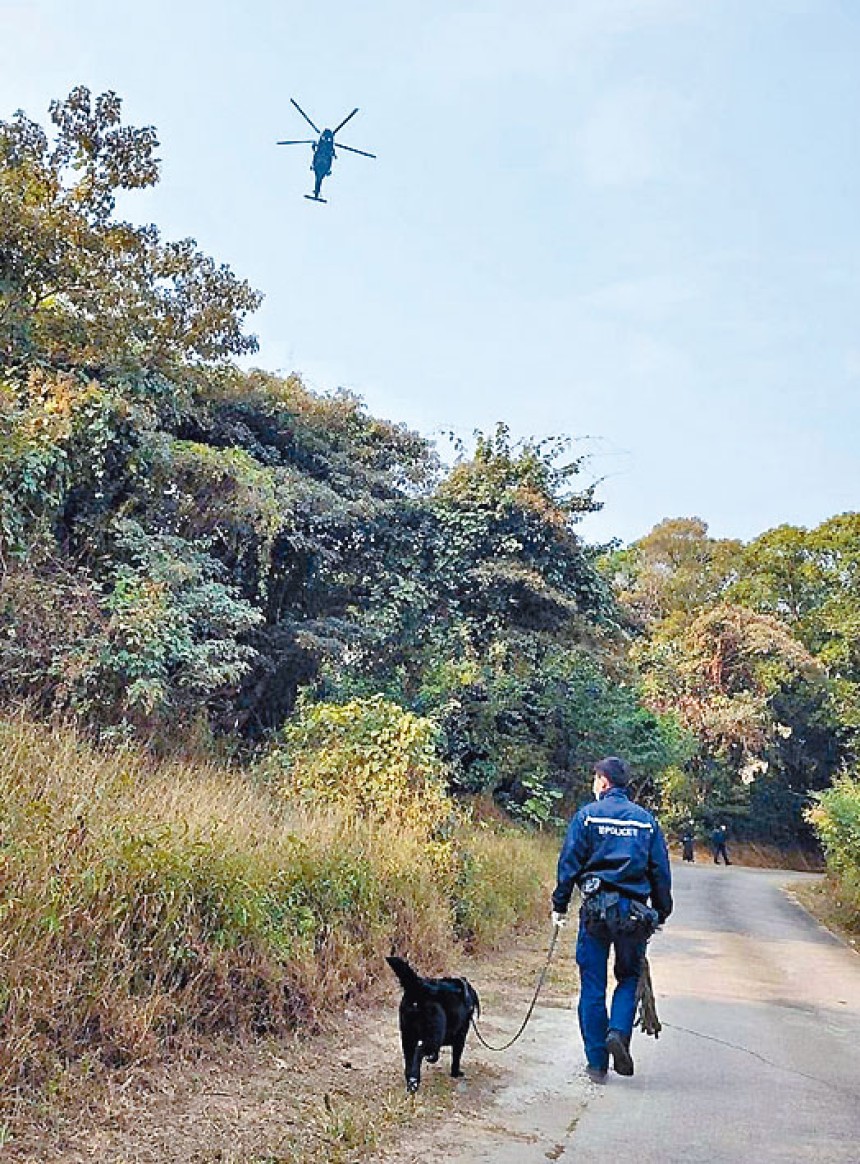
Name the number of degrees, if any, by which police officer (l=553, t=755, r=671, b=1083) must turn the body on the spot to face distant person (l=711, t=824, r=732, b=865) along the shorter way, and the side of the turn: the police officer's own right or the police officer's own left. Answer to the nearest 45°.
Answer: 0° — they already face them

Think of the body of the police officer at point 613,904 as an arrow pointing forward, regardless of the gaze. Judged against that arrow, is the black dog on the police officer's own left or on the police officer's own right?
on the police officer's own left

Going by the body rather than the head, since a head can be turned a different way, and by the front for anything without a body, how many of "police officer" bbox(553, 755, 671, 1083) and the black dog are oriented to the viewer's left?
0

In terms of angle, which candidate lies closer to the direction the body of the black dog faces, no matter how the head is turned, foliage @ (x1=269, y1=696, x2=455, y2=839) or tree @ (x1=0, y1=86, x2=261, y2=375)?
the foliage

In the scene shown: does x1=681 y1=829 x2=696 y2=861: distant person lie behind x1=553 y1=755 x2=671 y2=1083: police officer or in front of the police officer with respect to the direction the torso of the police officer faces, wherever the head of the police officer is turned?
in front

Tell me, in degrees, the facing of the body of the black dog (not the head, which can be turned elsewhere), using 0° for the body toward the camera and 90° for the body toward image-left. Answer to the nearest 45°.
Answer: approximately 225°

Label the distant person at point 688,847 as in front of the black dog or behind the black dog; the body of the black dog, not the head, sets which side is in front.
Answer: in front

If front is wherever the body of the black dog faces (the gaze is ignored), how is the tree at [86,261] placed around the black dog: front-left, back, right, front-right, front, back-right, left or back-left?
left

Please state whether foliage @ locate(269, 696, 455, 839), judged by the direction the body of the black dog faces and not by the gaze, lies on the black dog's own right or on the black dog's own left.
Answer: on the black dog's own left

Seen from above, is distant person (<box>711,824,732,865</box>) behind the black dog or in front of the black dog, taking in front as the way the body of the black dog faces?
in front

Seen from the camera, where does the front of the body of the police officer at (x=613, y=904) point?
away from the camera
